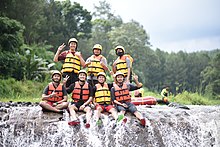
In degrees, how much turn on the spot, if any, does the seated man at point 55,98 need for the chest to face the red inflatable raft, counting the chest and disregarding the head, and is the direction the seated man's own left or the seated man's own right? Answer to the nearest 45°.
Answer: approximately 135° to the seated man's own left

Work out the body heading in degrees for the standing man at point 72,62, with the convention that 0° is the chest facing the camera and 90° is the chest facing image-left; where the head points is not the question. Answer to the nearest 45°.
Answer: approximately 0°

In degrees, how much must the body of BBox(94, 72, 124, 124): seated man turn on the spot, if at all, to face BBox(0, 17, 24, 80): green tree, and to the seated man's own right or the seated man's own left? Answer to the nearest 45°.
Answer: approximately 135° to the seated man's own right

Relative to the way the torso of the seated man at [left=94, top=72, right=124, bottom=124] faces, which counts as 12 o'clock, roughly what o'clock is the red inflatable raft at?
The red inflatable raft is roughly at 7 o'clock from the seated man.

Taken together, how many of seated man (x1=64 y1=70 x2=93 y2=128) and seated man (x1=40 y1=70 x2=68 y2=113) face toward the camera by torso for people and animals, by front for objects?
2
